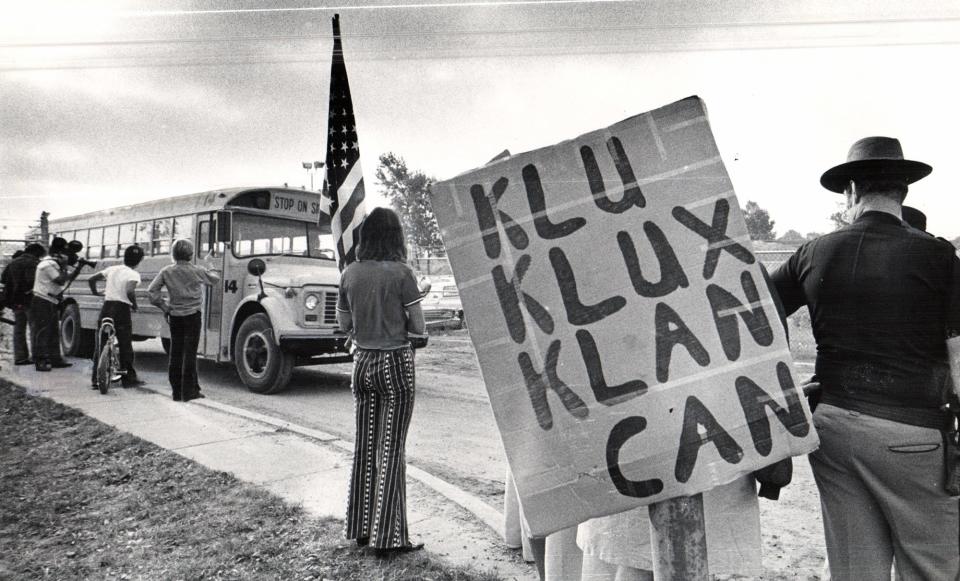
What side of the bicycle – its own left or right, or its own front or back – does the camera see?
back

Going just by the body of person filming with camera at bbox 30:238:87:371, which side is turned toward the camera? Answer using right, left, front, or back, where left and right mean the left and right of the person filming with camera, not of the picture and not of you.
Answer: right

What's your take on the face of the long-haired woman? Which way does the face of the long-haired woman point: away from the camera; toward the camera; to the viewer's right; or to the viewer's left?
away from the camera

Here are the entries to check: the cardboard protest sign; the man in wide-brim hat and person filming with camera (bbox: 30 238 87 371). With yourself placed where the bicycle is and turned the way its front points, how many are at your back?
2

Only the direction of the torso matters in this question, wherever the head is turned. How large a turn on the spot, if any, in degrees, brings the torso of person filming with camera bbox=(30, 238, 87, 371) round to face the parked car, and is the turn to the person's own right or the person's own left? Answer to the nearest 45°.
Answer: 0° — they already face it

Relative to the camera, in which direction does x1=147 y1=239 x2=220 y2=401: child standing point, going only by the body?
away from the camera

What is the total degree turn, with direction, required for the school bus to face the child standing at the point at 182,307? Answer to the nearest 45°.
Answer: approximately 90° to its right

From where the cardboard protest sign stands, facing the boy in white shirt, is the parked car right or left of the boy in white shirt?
right

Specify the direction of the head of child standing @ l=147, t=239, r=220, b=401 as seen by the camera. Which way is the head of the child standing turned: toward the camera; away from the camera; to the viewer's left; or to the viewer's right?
away from the camera

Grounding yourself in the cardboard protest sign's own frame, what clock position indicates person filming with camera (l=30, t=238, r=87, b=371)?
The person filming with camera is roughly at 4 o'clock from the cardboard protest sign.
